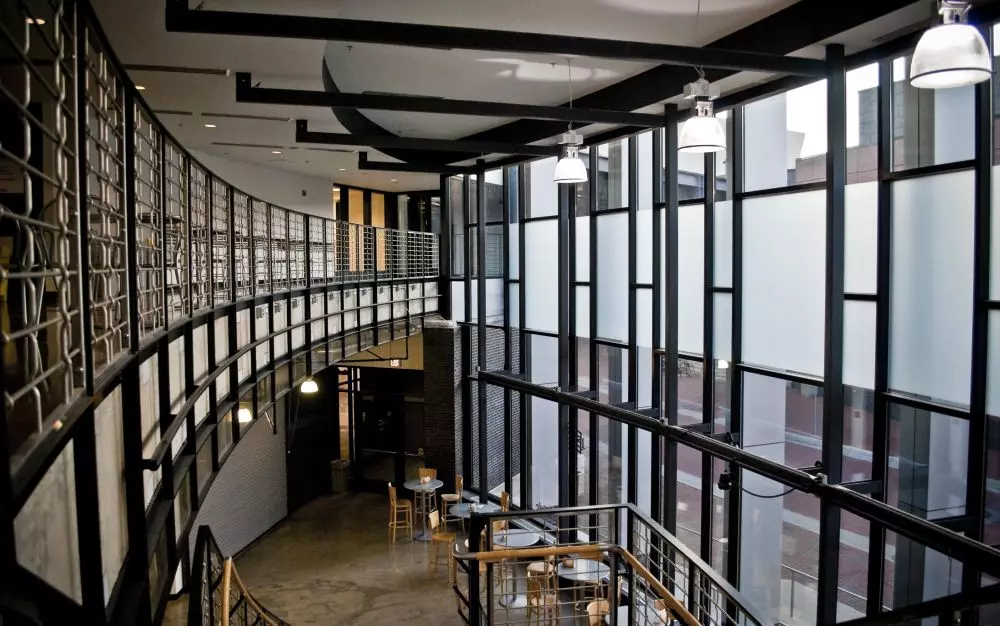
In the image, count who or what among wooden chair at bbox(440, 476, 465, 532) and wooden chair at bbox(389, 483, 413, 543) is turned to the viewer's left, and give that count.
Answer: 1

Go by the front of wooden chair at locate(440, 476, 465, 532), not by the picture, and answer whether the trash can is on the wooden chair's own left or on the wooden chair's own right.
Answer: on the wooden chair's own right

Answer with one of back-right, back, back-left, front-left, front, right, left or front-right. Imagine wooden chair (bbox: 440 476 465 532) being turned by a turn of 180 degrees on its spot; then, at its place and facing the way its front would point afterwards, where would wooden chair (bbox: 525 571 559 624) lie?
right

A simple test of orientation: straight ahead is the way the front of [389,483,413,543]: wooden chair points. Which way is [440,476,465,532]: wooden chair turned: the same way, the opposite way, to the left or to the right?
the opposite way

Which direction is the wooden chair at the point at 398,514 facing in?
to the viewer's right

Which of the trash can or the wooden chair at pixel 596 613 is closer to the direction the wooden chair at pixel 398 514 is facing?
the wooden chair

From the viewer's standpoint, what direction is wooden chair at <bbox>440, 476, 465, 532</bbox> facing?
to the viewer's left

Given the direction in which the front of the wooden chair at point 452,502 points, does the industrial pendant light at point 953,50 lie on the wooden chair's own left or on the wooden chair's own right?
on the wooden chair's own left
